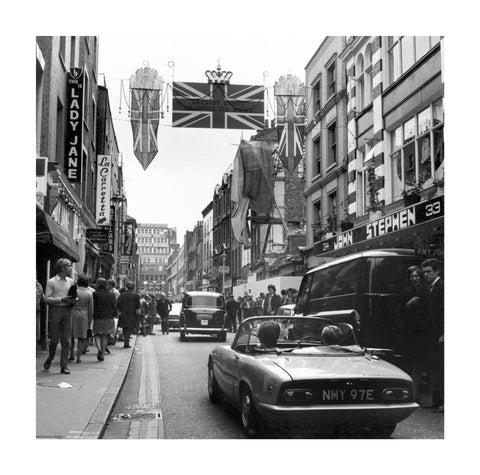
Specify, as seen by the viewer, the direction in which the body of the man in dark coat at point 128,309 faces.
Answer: away from the camera

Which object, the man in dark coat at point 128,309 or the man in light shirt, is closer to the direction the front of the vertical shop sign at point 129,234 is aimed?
the man in light shirt

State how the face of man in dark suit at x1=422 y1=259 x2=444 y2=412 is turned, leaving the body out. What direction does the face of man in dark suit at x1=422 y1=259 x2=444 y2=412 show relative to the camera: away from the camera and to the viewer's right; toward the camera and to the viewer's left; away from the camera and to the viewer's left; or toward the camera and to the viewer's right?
toward the camera and to the viewer's left

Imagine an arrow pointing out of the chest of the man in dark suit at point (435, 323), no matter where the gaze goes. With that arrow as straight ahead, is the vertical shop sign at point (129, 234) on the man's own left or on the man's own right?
on the man's own right

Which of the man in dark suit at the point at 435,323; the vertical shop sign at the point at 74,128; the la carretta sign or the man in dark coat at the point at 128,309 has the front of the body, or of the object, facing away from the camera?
the man in dark coat at the point at 128,309

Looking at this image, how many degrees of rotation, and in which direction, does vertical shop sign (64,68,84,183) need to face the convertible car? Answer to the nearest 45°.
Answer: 0° — it already faces it

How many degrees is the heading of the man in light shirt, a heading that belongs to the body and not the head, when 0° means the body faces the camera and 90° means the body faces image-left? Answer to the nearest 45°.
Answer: approximately 315°
